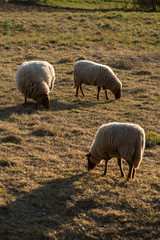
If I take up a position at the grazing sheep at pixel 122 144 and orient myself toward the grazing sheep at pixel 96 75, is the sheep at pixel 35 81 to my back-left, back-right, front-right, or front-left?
front-left

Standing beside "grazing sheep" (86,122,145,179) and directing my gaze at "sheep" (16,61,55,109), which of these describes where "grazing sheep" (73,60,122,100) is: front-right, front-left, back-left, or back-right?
front-right

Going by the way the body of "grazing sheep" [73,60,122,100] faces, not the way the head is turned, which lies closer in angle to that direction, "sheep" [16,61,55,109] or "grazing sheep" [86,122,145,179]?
the grazing sheep

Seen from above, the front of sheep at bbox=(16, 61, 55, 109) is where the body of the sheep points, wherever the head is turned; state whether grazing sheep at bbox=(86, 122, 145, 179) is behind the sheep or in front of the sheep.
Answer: in front

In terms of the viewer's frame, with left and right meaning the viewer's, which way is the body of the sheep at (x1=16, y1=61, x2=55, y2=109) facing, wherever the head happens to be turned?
facing the viewer and to the right of the viewer

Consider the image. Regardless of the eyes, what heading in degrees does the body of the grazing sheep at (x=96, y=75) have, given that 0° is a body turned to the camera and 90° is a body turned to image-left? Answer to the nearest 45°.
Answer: approximately 270°

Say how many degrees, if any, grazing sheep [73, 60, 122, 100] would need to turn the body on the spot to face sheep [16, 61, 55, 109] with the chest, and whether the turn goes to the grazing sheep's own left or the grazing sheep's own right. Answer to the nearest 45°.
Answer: approximately 135° to the grazing sheep's own right

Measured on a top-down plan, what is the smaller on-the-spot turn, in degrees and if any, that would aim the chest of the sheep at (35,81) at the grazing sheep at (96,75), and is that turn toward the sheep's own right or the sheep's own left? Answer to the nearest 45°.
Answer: approximately 90° to the sheep's own left

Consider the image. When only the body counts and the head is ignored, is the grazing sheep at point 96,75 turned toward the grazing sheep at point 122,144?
no

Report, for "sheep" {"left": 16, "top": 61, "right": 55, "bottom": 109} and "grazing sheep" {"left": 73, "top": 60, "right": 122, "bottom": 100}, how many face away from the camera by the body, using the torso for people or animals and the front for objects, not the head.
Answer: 0
